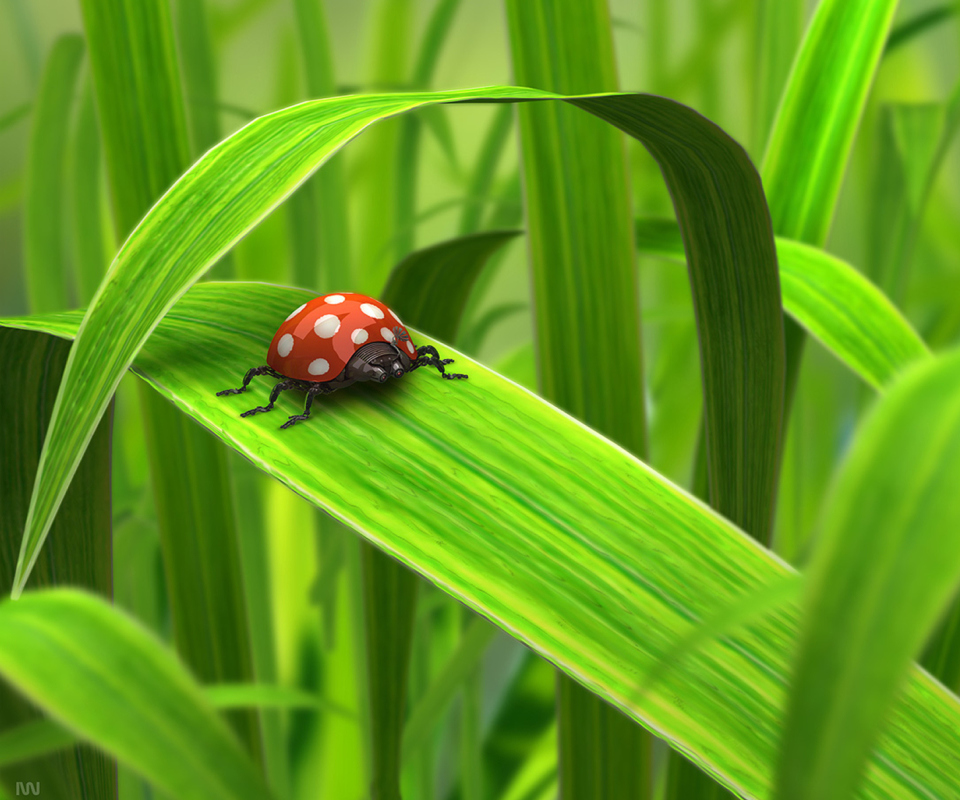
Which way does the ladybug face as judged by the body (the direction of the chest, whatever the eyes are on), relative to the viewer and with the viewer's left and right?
facing the viewer and to the right of the viewer

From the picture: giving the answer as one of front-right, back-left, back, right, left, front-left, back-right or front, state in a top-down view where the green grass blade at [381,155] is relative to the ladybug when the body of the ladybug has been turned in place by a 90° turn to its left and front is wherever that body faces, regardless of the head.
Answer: front-left
